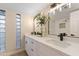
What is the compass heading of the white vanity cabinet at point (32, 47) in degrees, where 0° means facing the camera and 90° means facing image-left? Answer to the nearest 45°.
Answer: approximately 45°
